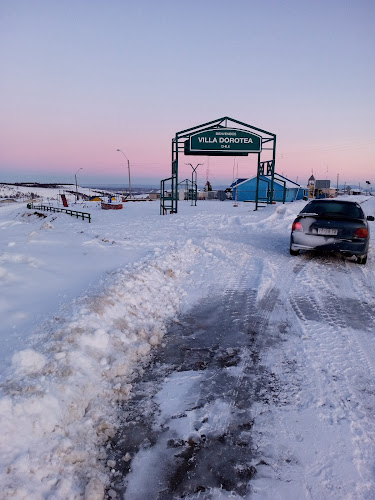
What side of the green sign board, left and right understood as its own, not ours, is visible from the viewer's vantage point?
front
